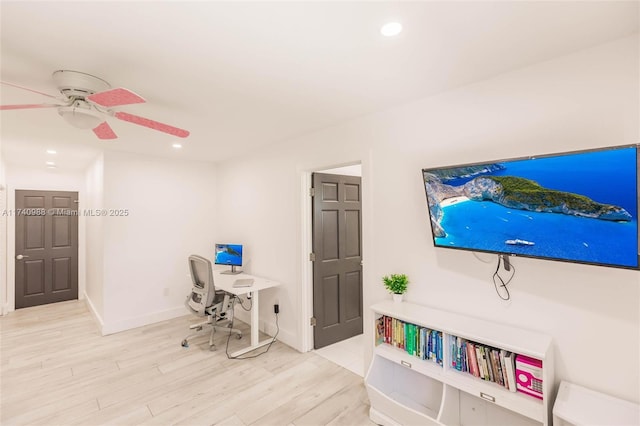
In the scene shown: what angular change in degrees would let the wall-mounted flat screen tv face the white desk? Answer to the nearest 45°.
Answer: approximately 45° to its right

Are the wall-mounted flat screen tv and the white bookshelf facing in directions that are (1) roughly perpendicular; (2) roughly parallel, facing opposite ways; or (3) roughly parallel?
roughly parallel

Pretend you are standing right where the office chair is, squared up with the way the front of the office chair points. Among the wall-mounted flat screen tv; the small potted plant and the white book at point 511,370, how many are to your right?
3

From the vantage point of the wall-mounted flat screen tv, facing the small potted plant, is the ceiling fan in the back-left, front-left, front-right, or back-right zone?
front-left

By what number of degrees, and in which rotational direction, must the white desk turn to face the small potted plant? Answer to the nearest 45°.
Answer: approximately 90° to its left

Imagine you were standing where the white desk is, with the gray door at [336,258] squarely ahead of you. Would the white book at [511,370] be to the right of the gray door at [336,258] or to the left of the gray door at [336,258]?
right

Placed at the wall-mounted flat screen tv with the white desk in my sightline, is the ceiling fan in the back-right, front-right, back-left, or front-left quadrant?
front-left

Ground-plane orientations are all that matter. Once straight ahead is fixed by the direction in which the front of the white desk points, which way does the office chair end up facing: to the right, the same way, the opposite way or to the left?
the opposite way

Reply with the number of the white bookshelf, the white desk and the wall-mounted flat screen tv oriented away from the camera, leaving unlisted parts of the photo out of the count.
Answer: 0

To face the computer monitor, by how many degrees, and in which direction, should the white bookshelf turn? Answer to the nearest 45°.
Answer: approximately 45° to its right

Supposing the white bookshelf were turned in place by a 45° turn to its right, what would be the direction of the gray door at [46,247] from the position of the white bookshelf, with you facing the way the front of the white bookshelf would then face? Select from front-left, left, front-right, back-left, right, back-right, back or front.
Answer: front

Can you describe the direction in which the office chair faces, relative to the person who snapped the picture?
facing away from the viewer and to the right of the viewer

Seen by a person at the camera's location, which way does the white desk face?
facing the viewer and to the left of the viewer

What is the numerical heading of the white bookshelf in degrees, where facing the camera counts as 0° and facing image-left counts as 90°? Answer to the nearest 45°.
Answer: approximately 45°

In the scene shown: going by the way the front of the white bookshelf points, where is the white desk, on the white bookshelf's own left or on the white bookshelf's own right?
on the white bookshelf's own right

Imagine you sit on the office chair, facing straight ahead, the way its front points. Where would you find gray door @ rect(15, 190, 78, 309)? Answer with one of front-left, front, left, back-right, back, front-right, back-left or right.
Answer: left
